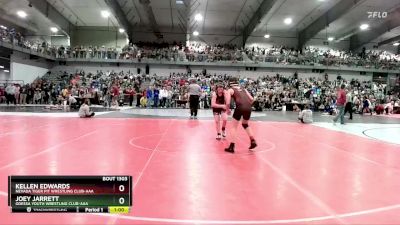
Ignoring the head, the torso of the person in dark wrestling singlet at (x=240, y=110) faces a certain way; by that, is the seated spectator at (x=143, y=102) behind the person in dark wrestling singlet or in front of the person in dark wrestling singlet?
in front

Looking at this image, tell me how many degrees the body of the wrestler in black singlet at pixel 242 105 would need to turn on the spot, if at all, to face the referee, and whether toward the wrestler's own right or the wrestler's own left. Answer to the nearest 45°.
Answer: approximately 45° to the wrestler's own right

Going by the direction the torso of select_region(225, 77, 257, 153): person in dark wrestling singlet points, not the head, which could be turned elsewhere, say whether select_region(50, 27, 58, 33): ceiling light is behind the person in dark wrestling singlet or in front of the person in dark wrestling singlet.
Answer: in front

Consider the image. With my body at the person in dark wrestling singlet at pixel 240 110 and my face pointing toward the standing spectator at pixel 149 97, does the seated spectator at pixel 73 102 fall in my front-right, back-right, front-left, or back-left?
front-left

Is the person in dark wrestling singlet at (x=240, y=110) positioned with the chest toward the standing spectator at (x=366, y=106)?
no

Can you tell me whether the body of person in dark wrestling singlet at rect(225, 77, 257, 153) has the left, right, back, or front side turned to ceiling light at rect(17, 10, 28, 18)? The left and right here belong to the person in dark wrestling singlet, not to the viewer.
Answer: front

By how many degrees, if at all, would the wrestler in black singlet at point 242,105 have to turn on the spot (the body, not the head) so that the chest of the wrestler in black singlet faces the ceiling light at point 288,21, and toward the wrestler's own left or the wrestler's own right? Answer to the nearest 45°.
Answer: approximately 45° to the wrestler's own right

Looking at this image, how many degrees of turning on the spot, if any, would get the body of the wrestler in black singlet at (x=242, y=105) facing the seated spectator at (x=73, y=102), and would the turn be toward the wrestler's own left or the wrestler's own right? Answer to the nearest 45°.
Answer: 0° — they already face them

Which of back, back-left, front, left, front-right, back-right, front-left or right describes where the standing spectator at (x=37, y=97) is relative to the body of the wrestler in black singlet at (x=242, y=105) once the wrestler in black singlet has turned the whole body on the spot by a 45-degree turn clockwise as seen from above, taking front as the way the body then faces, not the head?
front-left

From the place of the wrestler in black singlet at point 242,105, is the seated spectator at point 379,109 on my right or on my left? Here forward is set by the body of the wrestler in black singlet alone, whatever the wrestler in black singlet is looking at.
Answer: on my right

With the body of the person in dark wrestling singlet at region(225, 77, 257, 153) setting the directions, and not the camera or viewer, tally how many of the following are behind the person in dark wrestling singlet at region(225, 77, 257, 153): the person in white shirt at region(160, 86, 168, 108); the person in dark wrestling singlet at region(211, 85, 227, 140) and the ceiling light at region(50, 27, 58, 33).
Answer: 0

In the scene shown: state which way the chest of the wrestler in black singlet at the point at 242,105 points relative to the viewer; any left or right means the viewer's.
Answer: facing away from the viewer and to the left of the viewer

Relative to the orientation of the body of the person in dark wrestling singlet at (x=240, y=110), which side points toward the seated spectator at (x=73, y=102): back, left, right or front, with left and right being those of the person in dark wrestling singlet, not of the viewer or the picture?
front

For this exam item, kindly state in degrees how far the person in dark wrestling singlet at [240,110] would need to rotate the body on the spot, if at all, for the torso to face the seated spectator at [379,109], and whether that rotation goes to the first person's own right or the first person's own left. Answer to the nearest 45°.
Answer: approximately 90° to the first person's own right

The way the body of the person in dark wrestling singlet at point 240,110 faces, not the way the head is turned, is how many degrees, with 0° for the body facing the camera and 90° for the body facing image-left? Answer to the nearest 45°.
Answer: approximately 135°

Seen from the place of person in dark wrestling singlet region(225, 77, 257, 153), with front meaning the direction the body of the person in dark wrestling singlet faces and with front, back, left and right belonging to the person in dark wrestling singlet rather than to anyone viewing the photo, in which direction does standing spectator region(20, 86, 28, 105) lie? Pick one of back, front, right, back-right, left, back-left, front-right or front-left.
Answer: front

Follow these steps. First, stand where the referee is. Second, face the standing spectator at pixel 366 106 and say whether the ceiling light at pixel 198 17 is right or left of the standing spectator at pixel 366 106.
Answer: left
